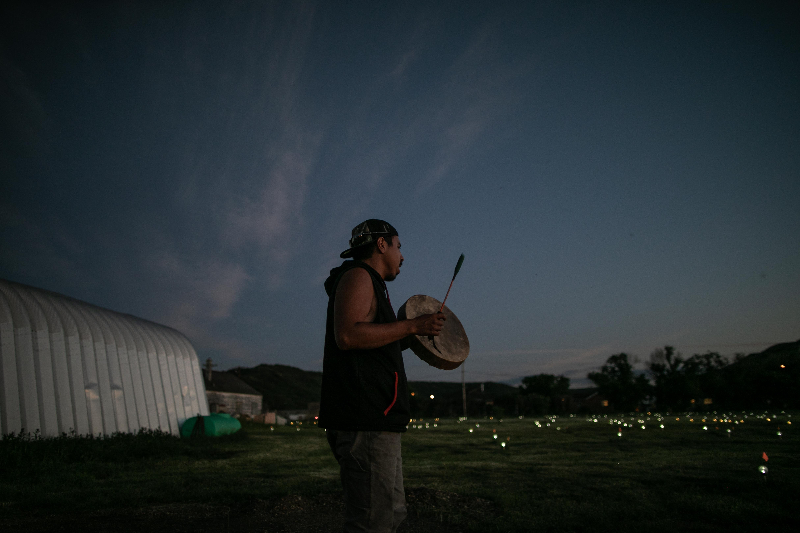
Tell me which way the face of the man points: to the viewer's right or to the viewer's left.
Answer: to the viewer's right

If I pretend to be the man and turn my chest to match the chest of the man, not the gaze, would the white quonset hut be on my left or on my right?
on my left

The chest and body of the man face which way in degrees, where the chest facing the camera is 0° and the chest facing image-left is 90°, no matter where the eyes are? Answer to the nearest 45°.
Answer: approximately 270°
